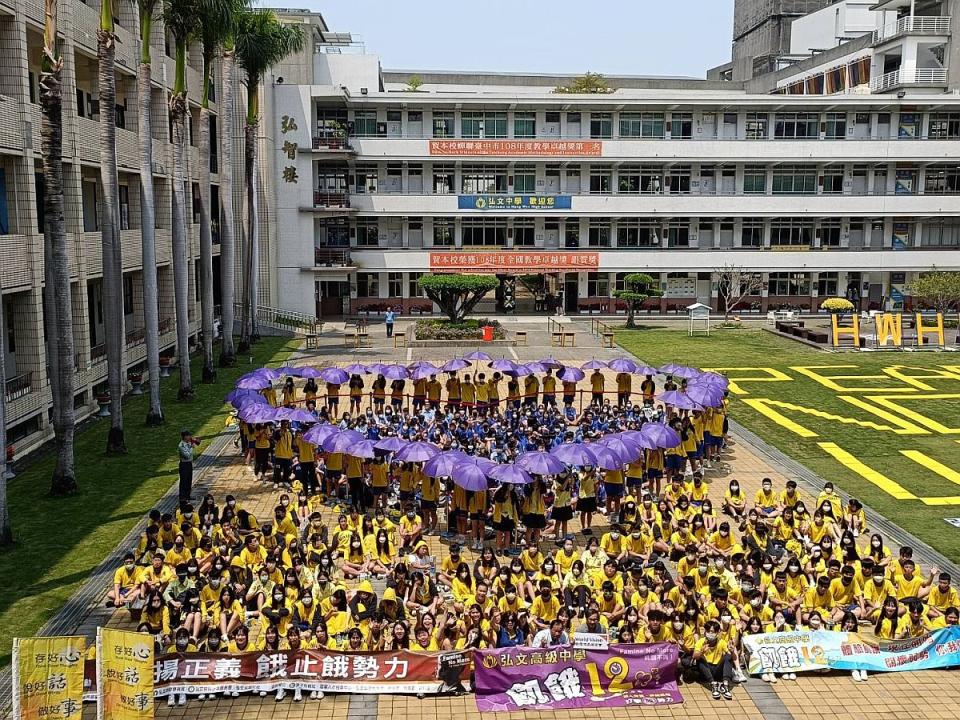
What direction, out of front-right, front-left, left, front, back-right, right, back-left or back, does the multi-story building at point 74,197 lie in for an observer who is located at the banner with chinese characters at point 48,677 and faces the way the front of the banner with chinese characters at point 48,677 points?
back

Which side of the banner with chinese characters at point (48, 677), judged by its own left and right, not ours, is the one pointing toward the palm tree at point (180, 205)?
back

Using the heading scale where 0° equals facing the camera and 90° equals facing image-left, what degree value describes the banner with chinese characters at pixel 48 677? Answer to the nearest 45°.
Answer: approximately 0°

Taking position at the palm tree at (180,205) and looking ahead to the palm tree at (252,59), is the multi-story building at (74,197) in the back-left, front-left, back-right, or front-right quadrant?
back-left

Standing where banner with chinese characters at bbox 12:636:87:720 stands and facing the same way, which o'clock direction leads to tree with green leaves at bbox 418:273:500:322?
The tree with green leaves is roughly at 7 o'clock from the banner with chinese characters.

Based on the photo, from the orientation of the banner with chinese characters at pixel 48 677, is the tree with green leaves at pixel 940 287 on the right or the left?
on its left

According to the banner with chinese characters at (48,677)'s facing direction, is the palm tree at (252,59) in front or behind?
behind
